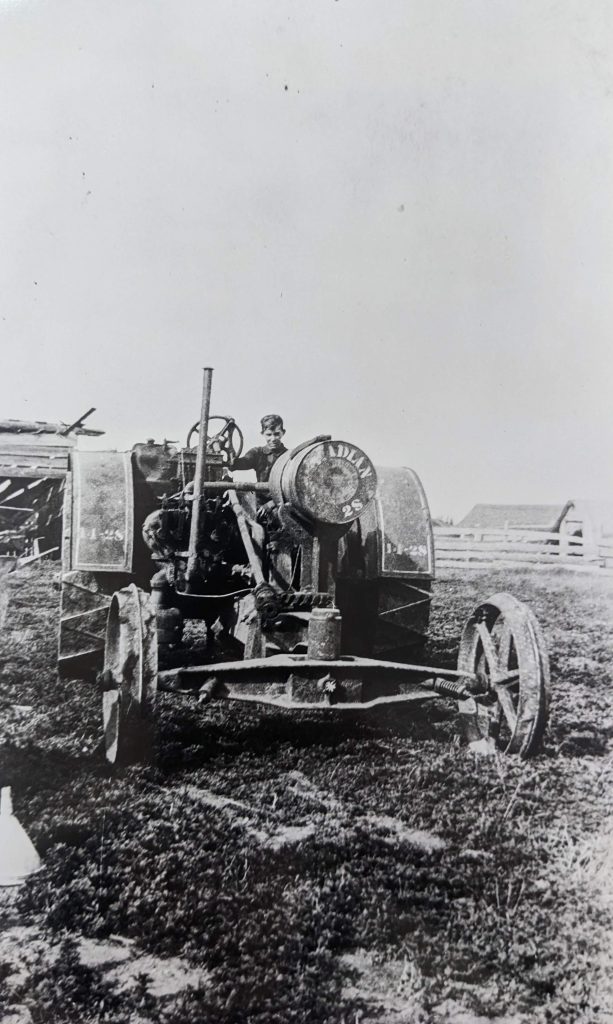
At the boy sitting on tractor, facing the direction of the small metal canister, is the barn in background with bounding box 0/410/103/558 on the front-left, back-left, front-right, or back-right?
back-right

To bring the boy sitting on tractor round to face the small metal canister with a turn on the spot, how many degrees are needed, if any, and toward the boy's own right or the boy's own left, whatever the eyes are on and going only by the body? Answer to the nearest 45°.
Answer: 0° — they already face it

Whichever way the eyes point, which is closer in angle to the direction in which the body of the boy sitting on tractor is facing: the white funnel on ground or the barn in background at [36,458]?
the white funnel on ground

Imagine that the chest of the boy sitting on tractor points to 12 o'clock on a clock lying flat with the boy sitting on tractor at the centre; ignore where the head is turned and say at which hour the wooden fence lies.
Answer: The wooden fence is roughly at 7 o'clock from the boy sitting on tractor.

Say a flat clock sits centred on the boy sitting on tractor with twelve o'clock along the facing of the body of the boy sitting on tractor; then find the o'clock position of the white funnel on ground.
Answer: The white funnel on ground is roughly at 1 o'clock from the boy sitting on tractor.

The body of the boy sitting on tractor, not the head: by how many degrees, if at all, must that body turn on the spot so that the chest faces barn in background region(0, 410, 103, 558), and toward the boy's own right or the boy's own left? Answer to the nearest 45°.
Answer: approximately 90° to the boy's own right

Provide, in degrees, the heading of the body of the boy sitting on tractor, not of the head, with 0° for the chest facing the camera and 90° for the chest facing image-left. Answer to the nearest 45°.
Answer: approximately 0°
